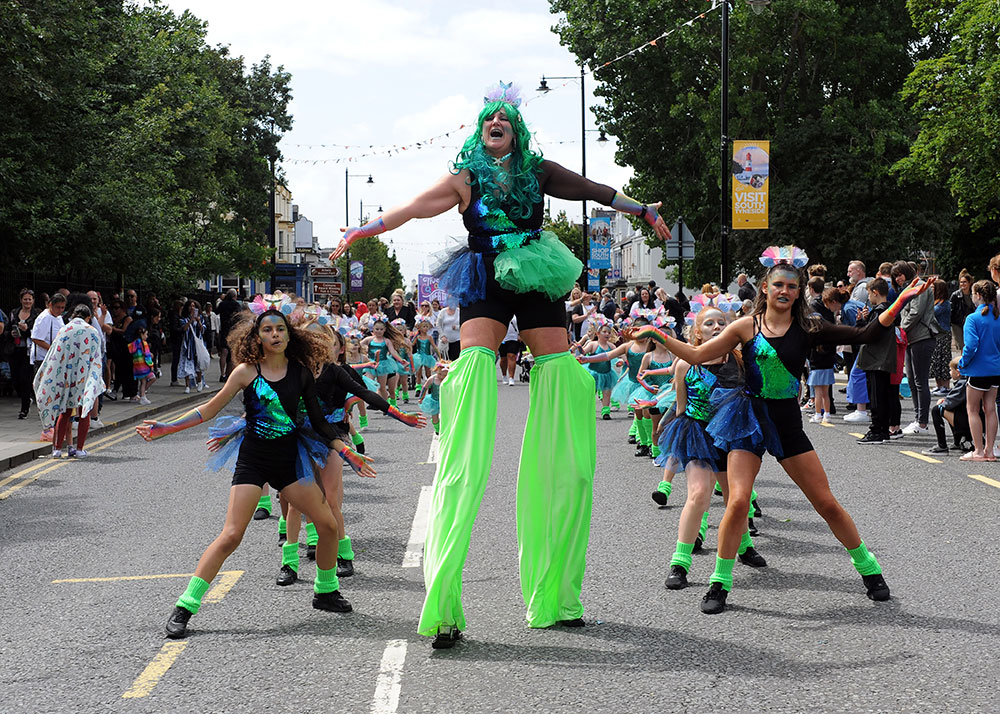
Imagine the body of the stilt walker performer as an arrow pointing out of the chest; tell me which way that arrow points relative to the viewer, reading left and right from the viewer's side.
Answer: facing the viewer

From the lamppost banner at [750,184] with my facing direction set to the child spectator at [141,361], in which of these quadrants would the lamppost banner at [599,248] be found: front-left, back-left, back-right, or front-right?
back-right

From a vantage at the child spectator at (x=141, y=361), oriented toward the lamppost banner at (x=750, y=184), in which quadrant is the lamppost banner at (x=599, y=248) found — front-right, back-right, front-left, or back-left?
front-left

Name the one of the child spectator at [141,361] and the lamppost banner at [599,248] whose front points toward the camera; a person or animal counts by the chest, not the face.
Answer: the lamppost banner

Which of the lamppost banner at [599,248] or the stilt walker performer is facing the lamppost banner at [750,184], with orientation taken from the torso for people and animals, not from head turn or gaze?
the lamppost banner at [599,248]

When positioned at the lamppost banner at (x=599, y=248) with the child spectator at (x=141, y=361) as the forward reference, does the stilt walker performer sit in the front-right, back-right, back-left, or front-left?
front-left

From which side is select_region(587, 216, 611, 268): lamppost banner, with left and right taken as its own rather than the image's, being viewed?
front

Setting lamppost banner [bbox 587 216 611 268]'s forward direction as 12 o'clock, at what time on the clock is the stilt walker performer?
The stilt walker performer is roughly at 12 o'clock from the lamppost banner.

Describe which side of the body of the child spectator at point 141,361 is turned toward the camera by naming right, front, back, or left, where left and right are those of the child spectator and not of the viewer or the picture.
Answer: right

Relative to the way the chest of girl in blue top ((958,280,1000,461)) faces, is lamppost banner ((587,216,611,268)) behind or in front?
in front

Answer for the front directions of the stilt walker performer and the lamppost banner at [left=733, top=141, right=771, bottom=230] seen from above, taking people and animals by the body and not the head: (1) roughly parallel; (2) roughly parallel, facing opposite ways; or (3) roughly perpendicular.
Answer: roughly parallel
